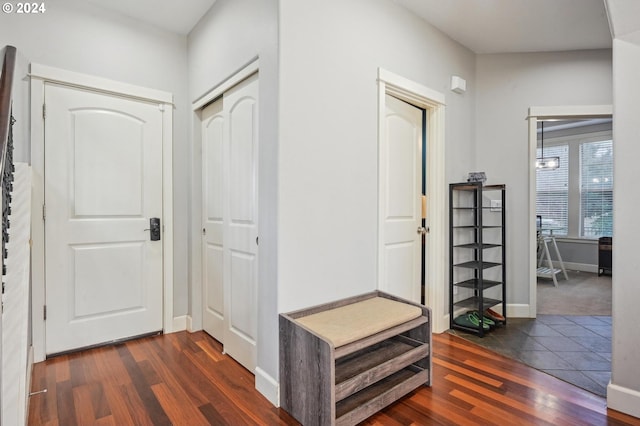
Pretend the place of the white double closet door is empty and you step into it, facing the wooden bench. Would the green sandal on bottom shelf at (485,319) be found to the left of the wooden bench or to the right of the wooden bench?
left

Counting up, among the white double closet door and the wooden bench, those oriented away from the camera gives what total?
0

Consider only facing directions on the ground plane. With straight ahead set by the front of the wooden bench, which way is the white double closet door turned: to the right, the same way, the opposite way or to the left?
to the right

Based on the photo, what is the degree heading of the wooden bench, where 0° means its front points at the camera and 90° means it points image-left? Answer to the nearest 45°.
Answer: approximately 315°

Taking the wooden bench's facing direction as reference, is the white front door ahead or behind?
behind

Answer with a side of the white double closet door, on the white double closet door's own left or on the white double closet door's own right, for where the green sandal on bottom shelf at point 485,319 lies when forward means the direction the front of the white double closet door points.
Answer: on the white double closet door's own left

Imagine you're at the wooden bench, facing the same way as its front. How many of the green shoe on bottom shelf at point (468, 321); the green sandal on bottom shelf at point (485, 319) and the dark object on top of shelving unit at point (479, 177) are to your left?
3

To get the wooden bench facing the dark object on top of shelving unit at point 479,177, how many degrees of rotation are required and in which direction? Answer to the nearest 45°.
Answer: approximately 90° to its left

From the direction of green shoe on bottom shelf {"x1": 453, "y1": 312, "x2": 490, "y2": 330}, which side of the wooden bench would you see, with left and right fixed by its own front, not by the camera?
left

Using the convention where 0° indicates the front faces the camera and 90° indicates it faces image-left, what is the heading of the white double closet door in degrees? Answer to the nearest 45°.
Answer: approximately 45°

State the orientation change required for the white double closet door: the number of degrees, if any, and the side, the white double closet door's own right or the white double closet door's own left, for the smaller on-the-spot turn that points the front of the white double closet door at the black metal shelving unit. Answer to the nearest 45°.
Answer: approximately 135° to the white double closet door's own left

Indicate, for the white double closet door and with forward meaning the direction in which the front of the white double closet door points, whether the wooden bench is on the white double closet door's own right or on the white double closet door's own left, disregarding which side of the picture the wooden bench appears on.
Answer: on the white double closet door's own left
